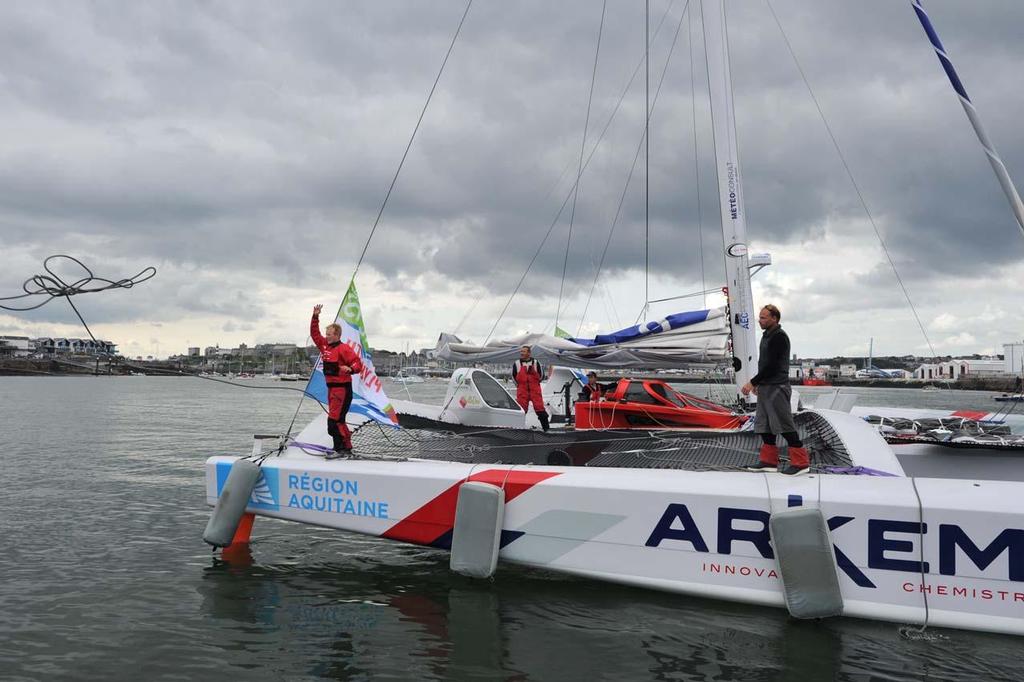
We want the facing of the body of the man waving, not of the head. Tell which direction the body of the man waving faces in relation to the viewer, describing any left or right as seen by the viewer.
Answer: facing the viewer and to the left of the viewer

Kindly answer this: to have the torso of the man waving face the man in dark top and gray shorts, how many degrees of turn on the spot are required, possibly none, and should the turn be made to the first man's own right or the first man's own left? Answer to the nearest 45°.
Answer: approximately 90° to the first man's own left

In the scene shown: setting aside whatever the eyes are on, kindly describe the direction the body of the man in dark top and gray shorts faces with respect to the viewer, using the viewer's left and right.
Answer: facing to the left of the viewer

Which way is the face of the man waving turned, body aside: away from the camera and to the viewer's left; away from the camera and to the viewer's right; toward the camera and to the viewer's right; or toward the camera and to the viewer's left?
toward the camera and to the viewer's left

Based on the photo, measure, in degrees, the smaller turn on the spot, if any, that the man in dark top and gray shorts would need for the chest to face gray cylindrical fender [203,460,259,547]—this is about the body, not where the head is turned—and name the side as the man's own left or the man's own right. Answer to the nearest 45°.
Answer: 0° — they already face it

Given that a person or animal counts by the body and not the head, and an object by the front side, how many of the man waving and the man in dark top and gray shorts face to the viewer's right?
0

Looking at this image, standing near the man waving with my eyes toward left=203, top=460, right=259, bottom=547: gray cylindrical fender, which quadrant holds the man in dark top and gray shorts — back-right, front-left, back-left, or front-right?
back-left
